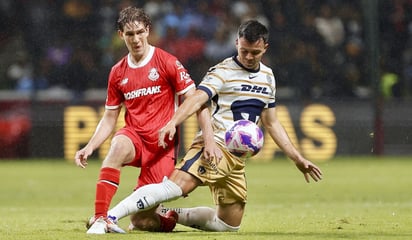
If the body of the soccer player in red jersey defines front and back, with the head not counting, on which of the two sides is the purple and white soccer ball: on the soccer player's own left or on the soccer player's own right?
on the soccer player's own left

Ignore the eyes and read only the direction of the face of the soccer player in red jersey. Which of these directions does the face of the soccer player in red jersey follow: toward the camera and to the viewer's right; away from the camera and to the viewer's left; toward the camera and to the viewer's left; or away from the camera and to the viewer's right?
toward the camera and to the viewer's right

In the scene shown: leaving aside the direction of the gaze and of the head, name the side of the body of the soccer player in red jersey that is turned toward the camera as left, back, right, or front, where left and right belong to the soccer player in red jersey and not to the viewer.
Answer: front
